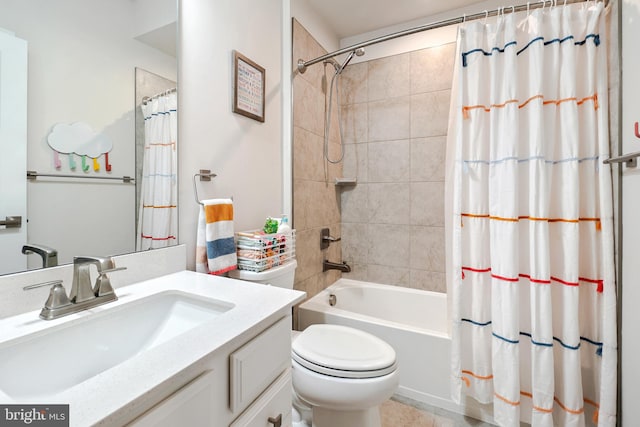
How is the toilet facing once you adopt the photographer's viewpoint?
facing the viewer and to the right of the viewer

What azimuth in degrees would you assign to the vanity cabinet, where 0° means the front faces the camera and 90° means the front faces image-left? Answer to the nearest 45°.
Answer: approximately 315°

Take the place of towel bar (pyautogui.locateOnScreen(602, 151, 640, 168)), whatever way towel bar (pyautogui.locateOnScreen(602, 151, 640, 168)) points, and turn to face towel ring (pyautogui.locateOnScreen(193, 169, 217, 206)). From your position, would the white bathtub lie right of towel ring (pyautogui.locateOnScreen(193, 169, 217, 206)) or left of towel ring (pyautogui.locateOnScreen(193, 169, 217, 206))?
right

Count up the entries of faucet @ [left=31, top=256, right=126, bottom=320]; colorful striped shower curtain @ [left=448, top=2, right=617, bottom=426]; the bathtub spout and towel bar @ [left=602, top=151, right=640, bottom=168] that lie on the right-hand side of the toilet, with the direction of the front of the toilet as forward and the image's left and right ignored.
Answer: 1

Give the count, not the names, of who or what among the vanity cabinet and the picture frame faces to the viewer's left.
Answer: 0

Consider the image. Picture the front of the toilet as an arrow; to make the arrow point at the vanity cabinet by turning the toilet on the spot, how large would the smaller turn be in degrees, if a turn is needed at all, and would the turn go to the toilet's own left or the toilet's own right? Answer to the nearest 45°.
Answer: approximately 90° to the toilet's own right

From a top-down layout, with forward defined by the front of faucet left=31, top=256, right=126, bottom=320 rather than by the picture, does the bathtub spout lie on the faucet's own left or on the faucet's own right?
on the faucet's own left
